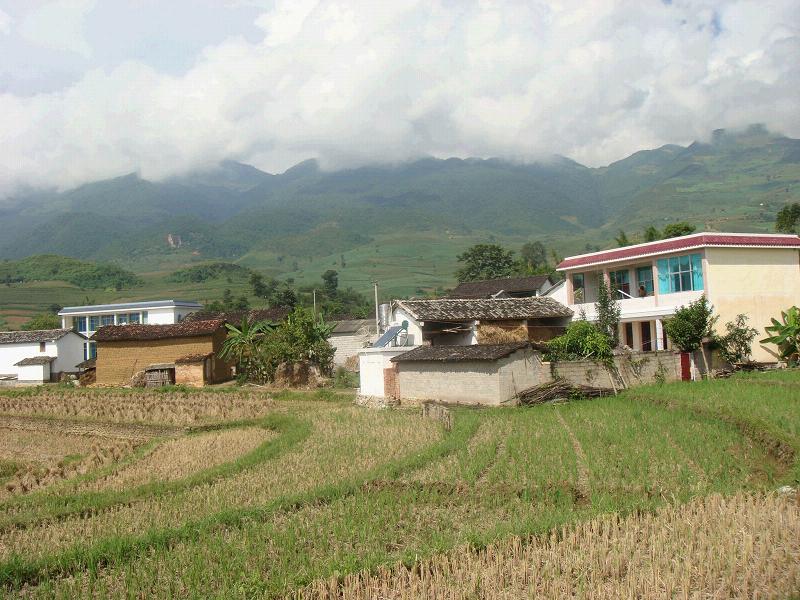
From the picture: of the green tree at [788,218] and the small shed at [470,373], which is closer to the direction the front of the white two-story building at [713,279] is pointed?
the small shed

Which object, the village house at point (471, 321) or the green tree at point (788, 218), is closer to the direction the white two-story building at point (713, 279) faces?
the village house

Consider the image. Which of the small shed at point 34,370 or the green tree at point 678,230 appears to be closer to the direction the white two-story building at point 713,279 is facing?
the small shed

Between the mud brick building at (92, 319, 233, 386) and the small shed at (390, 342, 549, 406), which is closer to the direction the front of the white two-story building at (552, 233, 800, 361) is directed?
the small shed

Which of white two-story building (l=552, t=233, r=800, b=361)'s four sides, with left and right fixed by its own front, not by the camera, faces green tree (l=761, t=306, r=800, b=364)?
left

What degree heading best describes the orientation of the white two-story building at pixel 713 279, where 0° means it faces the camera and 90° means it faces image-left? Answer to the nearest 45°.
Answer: approximately 45°

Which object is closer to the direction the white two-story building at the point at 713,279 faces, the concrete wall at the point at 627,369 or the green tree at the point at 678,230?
the concrete wall

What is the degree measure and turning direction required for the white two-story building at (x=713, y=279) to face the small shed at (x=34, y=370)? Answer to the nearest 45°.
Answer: approximately 45° to its right

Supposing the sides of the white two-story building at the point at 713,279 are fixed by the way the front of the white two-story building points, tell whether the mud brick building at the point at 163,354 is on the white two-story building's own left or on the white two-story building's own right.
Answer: on the white two-story building's own right
